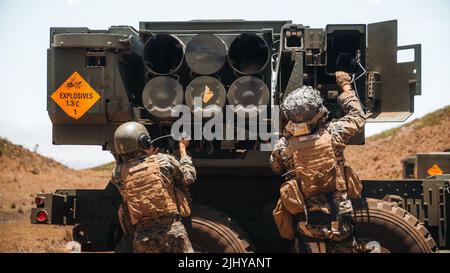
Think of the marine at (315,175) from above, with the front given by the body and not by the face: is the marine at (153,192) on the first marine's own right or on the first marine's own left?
on the first marine's own left

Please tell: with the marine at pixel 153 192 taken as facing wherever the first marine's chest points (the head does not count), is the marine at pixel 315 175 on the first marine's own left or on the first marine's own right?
on the first marine's own right

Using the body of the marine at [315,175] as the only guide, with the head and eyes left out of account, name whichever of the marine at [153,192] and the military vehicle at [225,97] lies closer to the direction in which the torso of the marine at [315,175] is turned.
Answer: the military vehicle

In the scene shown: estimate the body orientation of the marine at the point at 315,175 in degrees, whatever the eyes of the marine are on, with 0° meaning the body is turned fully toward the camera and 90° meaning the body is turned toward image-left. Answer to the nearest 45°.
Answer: approximately 180°

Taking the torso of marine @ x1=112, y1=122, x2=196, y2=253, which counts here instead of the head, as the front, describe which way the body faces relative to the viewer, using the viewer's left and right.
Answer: facing away from the viewer and to the right of the viewer
